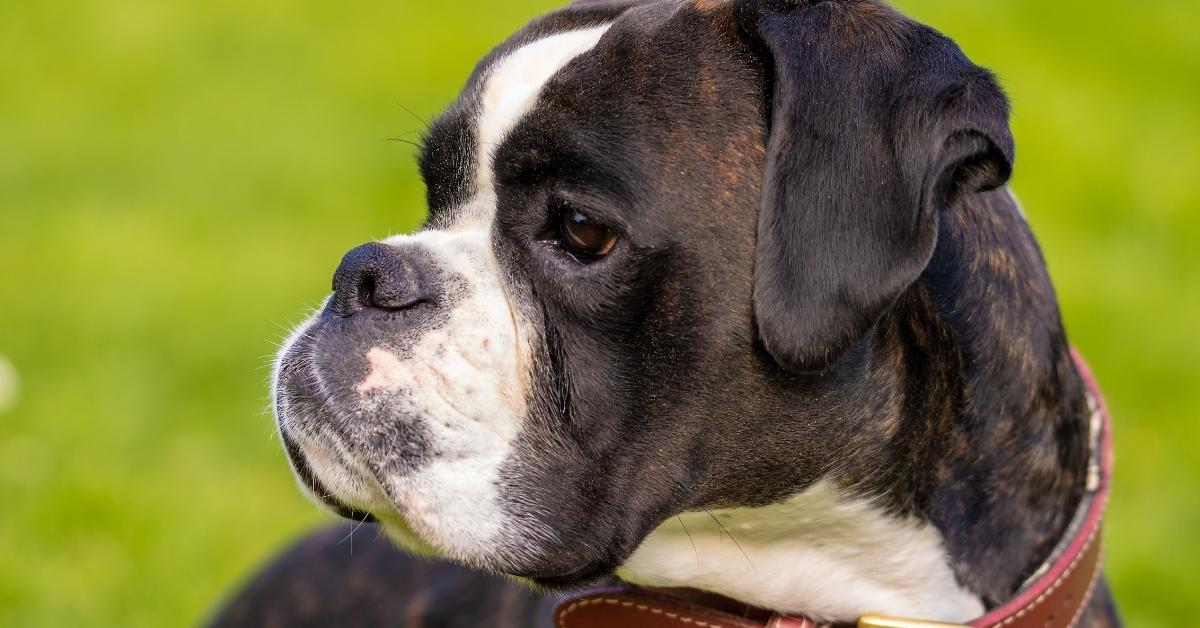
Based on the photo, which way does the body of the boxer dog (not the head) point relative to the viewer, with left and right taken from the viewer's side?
facing the viewer and to the left of the viewer
